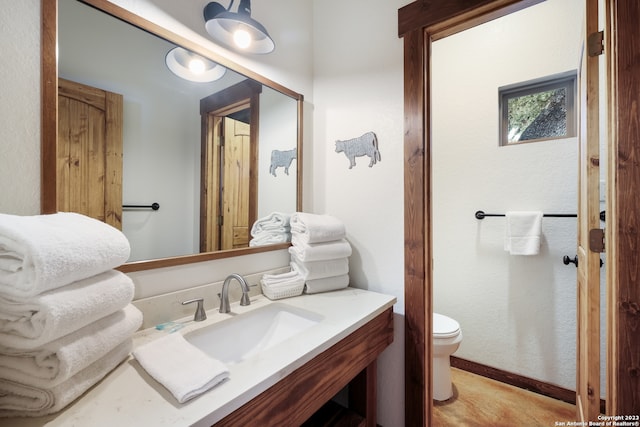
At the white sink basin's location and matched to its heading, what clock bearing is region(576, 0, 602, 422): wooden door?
The wooden door is roughly at 11 o'clock from the white sink basin.

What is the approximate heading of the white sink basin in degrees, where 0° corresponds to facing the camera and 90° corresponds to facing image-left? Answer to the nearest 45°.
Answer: approximately 315°

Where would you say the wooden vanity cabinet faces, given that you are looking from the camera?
facing the viewer and to the right of the viewer
